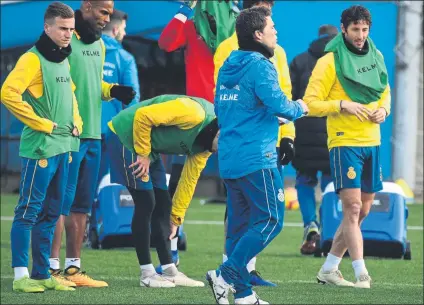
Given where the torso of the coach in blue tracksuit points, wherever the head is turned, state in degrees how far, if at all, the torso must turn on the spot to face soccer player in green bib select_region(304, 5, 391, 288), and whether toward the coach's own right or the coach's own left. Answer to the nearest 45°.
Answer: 0° — they already face them

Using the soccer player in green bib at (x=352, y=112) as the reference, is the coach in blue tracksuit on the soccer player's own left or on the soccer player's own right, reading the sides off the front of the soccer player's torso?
on the soccer player's own right

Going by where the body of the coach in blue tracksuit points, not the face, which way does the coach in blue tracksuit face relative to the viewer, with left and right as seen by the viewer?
facing away from the viewer and to the right of the viewer

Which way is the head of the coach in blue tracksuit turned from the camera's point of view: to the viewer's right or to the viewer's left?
to the viewer's right

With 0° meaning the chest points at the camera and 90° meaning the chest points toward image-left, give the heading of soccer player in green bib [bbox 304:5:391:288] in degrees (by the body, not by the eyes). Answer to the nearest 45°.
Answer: approximately 315°
